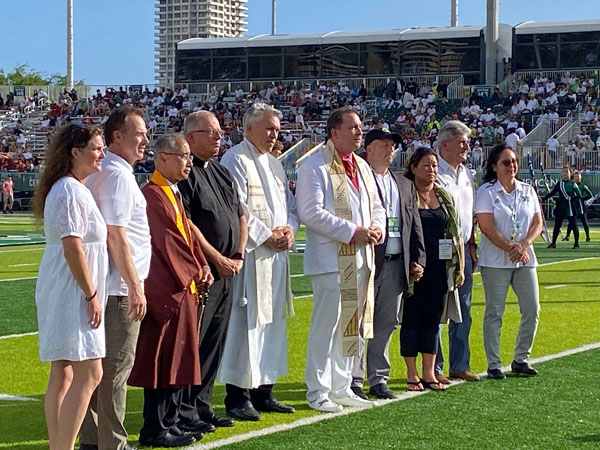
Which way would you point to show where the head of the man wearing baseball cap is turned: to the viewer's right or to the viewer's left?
to the viewer's right

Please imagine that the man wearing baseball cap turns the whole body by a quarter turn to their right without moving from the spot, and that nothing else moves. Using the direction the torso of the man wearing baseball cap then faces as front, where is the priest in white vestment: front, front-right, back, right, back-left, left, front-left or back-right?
front

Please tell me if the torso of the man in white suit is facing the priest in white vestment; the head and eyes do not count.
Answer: no

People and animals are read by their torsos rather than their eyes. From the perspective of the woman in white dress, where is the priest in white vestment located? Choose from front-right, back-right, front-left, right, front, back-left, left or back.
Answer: front-left

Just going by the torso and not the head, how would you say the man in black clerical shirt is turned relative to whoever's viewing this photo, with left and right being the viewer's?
facing the viewer and to the right of the viewer

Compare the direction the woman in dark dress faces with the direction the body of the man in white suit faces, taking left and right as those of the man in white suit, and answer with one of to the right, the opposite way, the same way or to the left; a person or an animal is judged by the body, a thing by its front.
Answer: the same way

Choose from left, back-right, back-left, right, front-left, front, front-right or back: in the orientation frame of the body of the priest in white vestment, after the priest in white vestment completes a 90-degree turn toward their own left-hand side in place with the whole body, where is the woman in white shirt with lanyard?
front

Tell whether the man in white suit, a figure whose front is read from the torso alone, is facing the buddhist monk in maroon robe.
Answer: no

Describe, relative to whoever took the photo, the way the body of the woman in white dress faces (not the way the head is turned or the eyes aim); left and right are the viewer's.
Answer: facing to the right of the viewer

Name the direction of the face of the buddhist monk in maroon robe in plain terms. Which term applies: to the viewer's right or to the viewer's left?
to the viewer's right

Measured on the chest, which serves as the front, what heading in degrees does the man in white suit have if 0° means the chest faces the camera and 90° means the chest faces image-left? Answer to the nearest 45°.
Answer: approximately 315°

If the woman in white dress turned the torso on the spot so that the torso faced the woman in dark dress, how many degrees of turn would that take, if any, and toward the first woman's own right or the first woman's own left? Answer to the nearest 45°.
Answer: approximately 45° to the first woman's own left

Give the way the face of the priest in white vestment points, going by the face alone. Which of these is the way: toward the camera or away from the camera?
toward the camera

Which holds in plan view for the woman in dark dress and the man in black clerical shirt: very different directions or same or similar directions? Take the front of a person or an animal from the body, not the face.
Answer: same or similar directions

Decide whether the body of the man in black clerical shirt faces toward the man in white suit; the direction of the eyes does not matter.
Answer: no

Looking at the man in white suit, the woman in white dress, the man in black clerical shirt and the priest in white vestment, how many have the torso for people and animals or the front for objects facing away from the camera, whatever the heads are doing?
0

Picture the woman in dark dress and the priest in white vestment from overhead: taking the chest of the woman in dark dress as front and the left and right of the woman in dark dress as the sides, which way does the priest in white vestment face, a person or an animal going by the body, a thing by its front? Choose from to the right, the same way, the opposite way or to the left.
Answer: the same way

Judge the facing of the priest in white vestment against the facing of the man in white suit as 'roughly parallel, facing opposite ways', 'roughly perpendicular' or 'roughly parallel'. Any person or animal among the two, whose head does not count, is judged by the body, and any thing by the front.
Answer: roughly parallel

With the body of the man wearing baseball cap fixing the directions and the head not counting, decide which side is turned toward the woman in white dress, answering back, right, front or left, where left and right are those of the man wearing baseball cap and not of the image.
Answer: right

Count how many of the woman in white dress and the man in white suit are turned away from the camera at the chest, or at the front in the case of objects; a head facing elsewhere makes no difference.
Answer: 0

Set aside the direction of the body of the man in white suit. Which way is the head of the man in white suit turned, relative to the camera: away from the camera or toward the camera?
toward the camera
